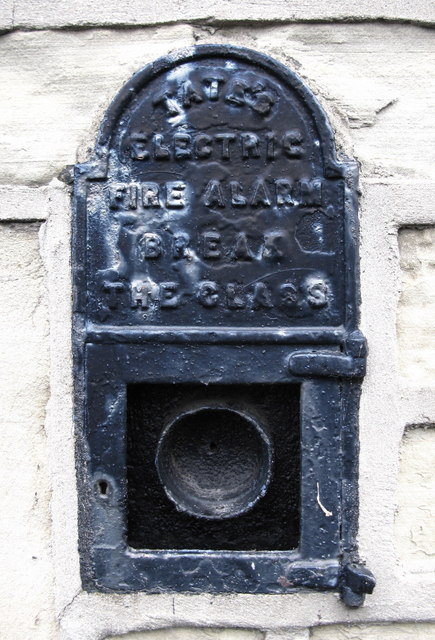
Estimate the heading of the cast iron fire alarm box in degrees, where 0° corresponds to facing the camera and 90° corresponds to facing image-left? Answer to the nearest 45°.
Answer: approximately 0°
